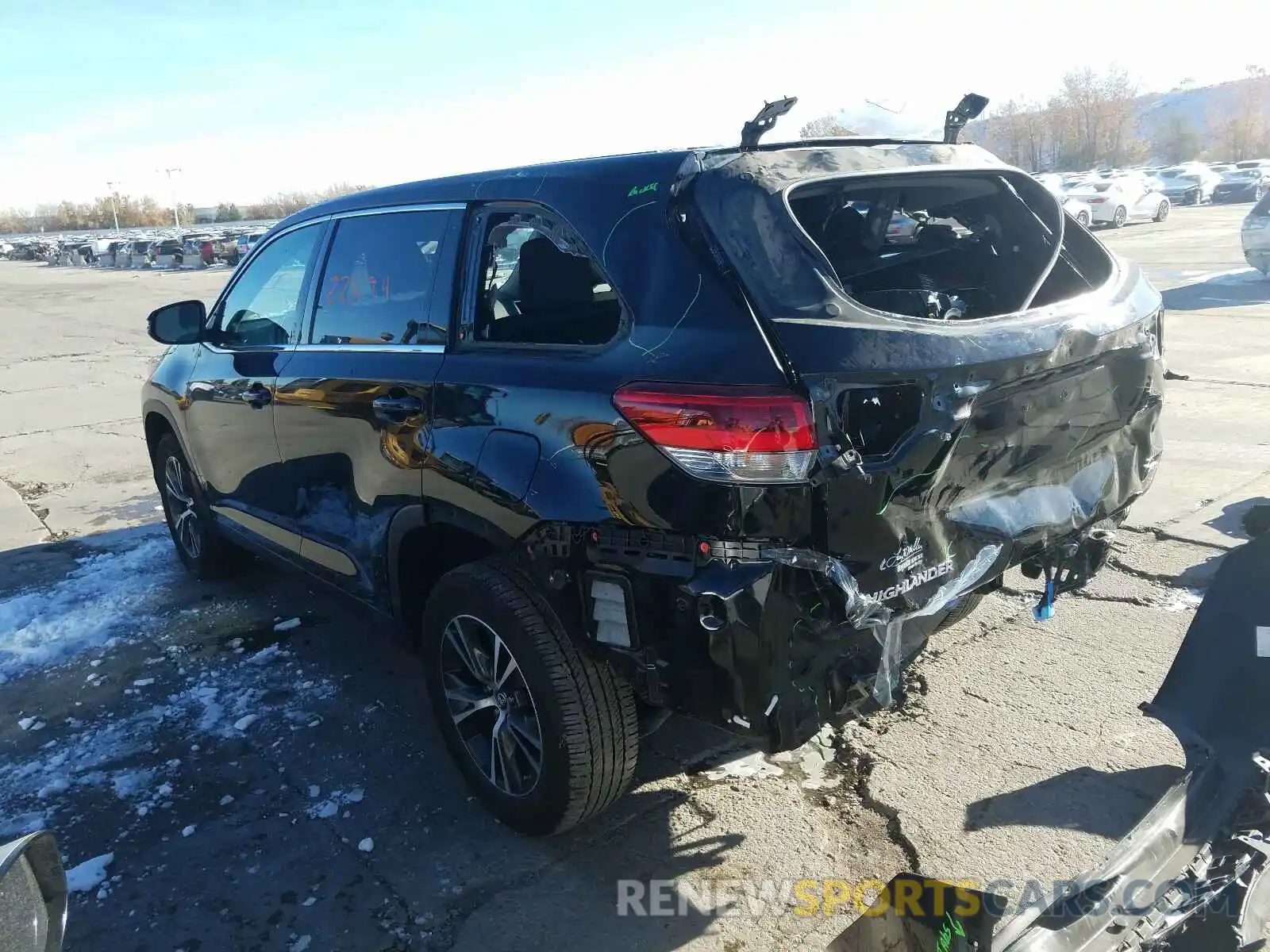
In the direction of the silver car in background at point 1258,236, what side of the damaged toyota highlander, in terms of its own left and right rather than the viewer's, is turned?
right

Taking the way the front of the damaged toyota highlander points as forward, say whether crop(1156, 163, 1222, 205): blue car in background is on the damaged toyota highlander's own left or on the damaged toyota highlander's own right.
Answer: on the damaged toyota highlander's own right

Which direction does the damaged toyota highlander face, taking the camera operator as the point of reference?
facing away from the viewer and to the left of the viewer

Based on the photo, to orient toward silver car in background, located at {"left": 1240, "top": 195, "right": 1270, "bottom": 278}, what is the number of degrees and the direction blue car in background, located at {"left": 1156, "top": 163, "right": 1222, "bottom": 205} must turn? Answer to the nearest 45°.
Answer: approximately 45° to its left

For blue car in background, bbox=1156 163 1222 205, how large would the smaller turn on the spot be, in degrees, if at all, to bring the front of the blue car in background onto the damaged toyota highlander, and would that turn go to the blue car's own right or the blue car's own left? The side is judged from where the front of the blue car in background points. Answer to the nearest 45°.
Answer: approximately 45° to the blue car's own left

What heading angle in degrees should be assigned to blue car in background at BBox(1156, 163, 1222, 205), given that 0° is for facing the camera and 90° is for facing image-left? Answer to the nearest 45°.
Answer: approximately 45°

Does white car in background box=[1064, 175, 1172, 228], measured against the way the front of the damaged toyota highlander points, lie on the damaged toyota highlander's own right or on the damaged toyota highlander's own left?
on the damaged toyota highlander's own right
